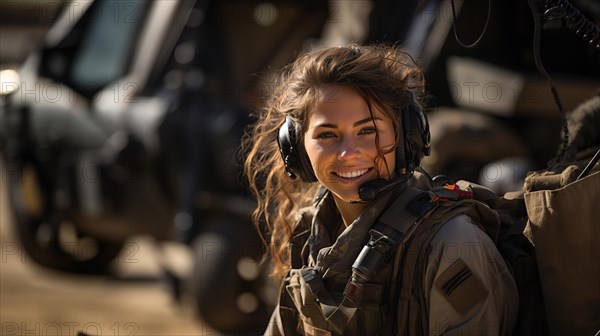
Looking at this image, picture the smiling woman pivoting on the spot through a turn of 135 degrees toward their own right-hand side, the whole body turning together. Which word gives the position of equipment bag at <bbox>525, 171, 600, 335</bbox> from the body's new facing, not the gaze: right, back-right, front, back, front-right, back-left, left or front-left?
right

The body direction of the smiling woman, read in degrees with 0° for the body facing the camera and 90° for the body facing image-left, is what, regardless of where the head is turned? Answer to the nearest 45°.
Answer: approximately 45°
